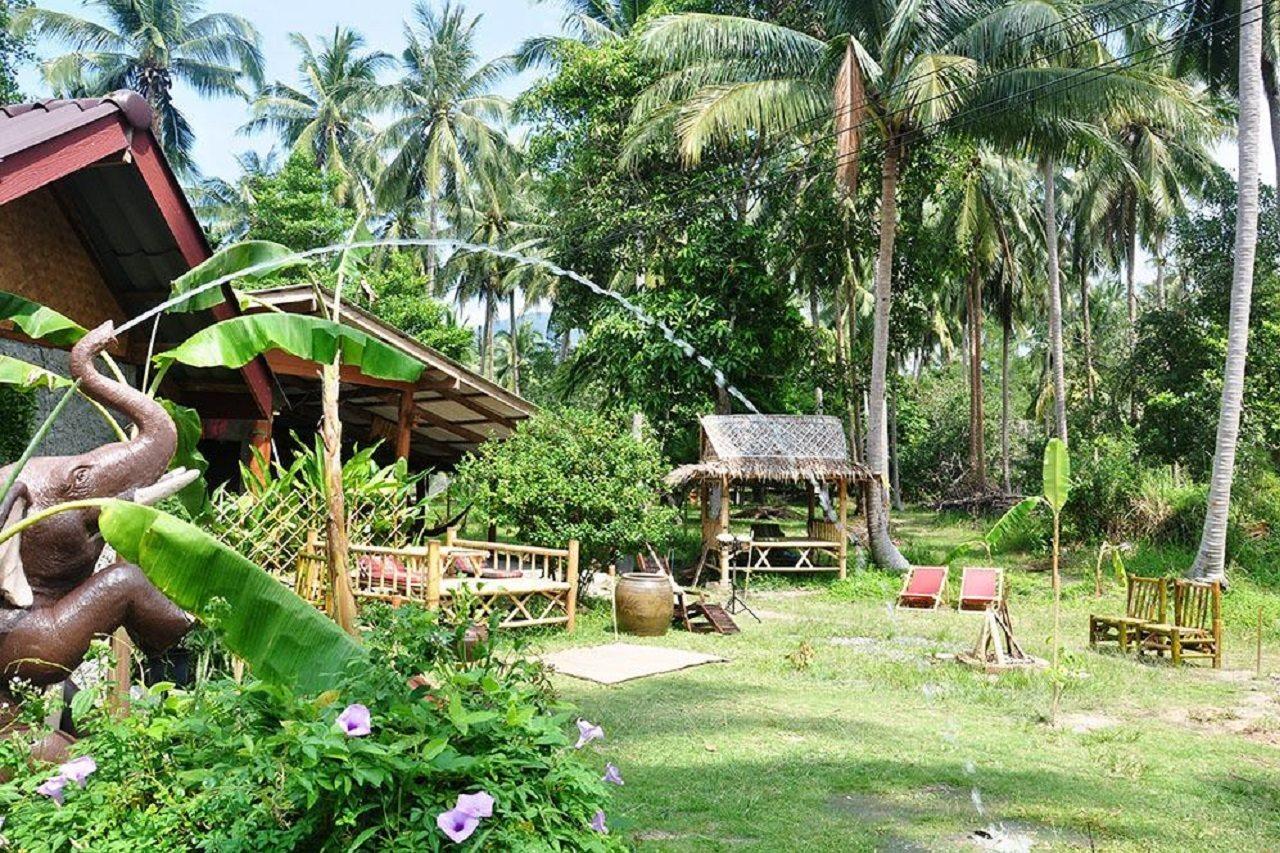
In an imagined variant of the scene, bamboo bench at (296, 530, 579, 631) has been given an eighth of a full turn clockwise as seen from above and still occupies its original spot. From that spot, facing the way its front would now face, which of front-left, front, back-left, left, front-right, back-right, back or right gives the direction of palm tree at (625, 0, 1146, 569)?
back

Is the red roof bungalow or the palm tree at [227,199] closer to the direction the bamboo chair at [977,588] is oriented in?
the red roof bungalow

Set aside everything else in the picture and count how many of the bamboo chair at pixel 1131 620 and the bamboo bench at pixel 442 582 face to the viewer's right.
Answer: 0

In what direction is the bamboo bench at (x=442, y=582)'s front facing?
toward the camera

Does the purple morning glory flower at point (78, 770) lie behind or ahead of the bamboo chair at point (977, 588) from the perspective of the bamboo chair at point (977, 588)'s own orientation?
ahead

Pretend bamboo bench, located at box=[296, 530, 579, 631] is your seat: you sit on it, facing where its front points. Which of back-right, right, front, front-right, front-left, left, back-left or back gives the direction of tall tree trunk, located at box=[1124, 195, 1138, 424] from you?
back-left

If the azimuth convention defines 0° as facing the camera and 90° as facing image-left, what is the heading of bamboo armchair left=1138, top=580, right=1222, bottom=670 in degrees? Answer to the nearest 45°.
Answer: approximately 45°

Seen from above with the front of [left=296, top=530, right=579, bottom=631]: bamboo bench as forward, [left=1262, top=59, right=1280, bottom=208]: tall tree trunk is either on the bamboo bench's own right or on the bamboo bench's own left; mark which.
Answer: on the bamboo bench's own left

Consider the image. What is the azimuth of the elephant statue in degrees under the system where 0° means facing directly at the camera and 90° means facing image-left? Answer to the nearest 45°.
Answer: approximately 270°

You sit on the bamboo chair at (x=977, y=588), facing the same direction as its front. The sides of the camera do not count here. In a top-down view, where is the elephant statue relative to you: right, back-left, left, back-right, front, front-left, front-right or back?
front

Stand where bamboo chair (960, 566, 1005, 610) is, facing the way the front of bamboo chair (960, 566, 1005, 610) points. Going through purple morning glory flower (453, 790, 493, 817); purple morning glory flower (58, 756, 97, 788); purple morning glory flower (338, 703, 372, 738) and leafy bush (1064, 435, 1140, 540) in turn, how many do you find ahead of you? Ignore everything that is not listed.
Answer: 3
